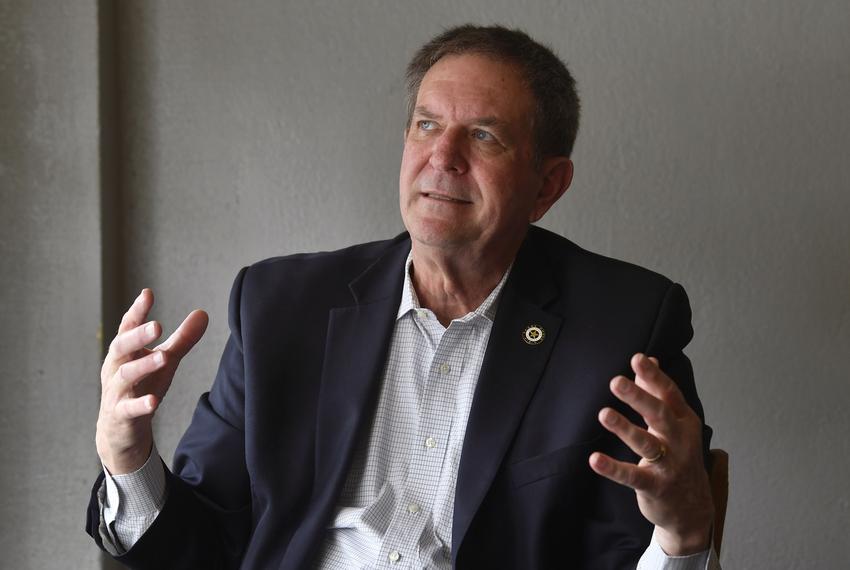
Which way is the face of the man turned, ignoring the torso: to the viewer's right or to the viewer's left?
to the viewer's left

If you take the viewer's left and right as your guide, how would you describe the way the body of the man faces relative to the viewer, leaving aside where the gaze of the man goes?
facing the viewer
